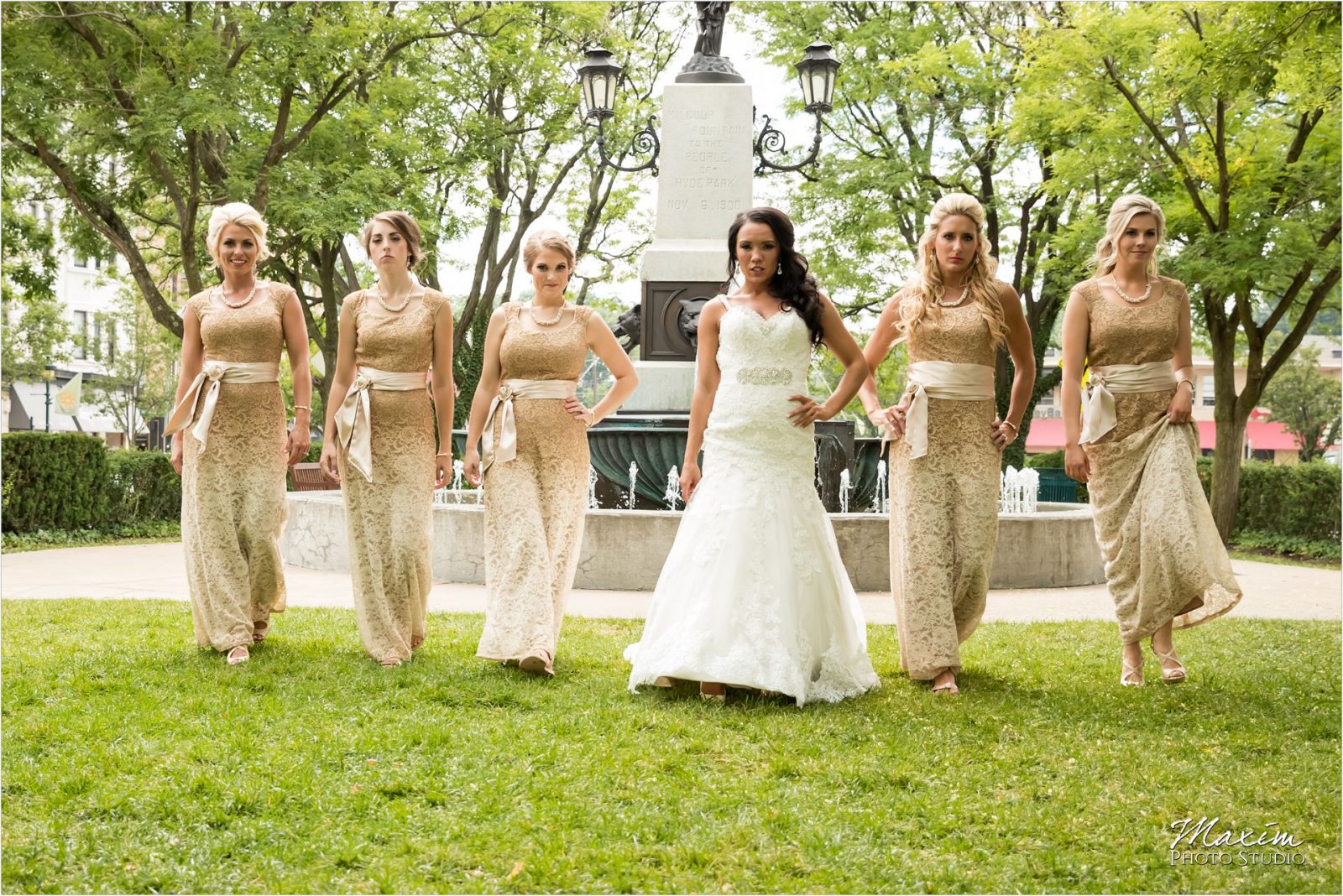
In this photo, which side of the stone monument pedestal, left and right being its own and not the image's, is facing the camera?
front

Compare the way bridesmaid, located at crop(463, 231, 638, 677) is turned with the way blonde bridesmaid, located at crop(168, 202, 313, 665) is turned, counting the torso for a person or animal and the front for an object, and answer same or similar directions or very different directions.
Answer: same or similar directions

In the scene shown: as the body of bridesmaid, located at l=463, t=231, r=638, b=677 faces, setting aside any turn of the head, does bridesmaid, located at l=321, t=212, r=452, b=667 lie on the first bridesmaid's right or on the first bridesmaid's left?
on the first bridesmaid's right

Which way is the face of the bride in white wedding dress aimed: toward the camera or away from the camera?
toward the camera

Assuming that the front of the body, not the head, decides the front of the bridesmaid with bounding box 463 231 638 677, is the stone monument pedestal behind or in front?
behind

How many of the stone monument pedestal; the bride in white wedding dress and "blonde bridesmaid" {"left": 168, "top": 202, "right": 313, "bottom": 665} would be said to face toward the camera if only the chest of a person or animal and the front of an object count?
3

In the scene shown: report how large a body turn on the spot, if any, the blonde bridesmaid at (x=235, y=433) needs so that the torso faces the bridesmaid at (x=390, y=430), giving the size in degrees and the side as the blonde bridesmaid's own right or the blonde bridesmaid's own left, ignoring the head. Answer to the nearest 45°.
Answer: approximately 45° to the blonde bridesmaid's own left

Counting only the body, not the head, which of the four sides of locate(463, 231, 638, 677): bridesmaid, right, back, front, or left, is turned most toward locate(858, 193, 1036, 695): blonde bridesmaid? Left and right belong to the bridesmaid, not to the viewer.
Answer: left

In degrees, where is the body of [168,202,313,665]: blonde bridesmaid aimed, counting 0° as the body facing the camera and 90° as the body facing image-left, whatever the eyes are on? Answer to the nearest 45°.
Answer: approximately 0°

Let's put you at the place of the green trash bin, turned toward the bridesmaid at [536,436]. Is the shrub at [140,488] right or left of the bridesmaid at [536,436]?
right

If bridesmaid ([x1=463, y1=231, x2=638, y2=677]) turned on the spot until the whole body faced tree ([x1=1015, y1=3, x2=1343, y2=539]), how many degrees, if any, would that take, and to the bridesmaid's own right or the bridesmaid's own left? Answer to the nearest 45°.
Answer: approximately 135° to the bridesmaid's own left

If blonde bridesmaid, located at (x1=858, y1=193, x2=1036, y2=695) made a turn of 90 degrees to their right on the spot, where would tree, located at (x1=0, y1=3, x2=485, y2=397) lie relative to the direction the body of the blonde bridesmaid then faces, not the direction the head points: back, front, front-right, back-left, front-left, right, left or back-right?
front-right

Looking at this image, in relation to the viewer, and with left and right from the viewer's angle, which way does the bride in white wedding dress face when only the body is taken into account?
facing the viewer

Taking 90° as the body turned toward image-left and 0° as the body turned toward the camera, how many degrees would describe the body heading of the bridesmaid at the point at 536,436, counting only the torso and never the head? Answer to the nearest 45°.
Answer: approximately 0°

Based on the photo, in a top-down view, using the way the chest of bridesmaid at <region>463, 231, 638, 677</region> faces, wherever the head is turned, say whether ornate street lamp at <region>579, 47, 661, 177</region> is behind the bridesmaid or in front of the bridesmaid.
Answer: behind
